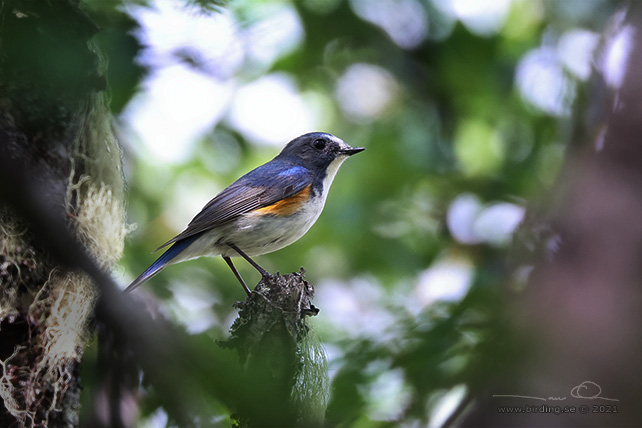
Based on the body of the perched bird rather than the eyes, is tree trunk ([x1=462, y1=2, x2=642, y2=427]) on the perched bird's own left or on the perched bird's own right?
on the perched bird's own right

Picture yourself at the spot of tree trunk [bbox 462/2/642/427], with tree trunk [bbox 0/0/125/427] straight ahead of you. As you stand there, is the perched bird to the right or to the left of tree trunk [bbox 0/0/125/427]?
right

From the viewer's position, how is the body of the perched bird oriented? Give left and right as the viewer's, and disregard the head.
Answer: facing to the right of the viewer

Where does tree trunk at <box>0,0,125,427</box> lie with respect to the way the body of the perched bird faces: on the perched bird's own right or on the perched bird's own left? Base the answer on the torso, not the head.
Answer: on the perched bird's own right
